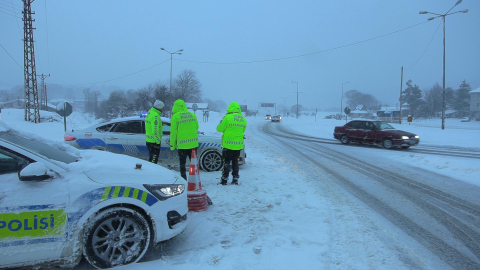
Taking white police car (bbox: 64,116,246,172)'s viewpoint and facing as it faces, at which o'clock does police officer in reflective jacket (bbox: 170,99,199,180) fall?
The police officer in reflective jacket is roughly at 2 o'clock from the white police car.

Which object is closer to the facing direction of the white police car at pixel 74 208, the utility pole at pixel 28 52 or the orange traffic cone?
the orange traffic cone

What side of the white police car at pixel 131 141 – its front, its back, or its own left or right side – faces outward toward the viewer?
right

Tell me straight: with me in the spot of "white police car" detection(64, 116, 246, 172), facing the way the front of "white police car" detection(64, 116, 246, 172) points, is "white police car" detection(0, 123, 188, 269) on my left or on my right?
on my right

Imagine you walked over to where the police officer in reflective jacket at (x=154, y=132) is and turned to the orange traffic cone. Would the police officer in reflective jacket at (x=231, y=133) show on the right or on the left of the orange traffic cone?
left

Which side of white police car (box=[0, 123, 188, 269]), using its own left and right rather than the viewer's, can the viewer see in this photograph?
right

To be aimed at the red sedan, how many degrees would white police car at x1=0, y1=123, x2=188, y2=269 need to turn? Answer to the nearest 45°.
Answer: approximately 45° to its left

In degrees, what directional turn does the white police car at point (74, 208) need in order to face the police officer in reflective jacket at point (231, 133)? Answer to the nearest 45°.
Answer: approximately 45° to its left
